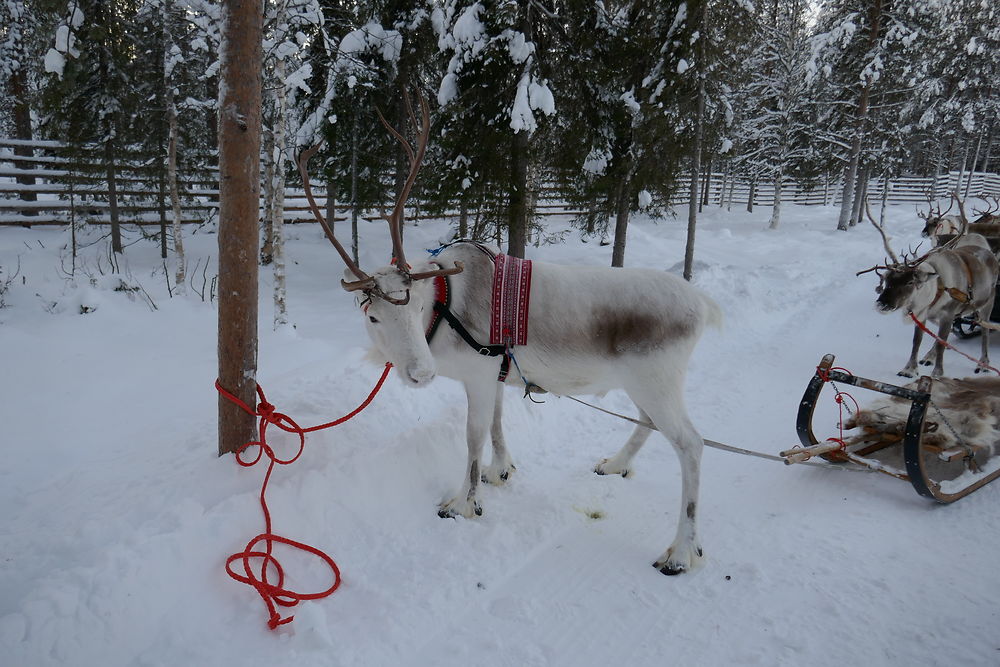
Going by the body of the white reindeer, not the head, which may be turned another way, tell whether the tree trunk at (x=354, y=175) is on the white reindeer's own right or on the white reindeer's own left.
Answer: on the white reindeer's own right

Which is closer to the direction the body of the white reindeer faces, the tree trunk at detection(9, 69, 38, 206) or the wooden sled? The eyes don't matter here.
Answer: the tree trunk

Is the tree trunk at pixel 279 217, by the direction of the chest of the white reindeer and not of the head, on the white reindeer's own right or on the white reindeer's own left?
on the white reindeer's own right

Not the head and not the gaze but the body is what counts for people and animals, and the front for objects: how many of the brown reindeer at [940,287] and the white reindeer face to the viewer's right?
0

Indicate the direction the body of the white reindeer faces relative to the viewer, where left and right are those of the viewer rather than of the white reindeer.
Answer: facing to the left of the viewer

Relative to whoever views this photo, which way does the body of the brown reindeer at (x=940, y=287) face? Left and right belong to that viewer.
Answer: facing the viewer and to the left of the viewer

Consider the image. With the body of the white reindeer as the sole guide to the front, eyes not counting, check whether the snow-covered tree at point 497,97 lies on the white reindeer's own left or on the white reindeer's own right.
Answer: on the white reindeer's own right

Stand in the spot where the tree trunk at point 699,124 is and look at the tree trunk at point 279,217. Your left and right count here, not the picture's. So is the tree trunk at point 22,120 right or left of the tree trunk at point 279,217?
right

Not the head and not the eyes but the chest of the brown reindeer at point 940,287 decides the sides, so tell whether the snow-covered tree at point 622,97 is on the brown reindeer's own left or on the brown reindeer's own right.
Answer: on the brown reindeer's own right
